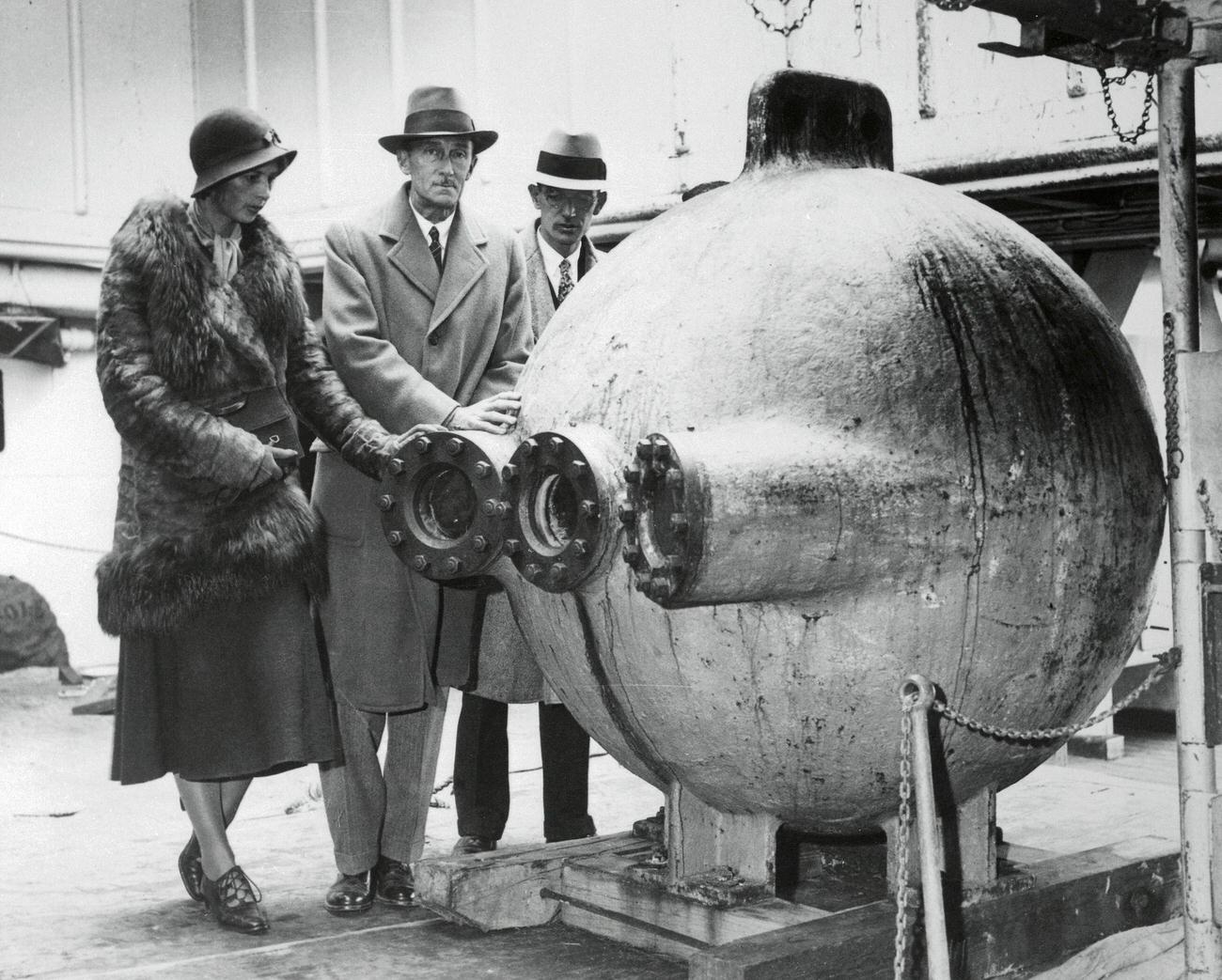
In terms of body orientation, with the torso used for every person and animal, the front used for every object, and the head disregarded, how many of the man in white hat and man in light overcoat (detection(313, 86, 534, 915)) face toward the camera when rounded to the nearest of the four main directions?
2

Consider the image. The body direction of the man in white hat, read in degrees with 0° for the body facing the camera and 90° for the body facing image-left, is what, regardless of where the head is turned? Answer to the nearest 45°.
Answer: approximately 0°

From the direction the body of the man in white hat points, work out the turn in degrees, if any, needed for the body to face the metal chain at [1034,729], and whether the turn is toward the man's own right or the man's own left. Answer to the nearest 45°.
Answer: approximately 45° to the man's own left

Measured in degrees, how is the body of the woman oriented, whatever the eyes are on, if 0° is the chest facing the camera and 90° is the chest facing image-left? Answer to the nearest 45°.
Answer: approximately 315°

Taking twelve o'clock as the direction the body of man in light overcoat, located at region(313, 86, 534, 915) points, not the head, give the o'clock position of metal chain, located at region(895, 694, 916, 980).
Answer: The metal chain is roughly at 11 o'clock from the man in light overcoat.

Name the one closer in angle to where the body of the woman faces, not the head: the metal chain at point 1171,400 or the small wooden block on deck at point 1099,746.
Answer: the metal chain

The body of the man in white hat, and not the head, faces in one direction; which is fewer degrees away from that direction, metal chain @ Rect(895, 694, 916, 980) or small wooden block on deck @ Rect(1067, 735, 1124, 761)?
the metal chain
